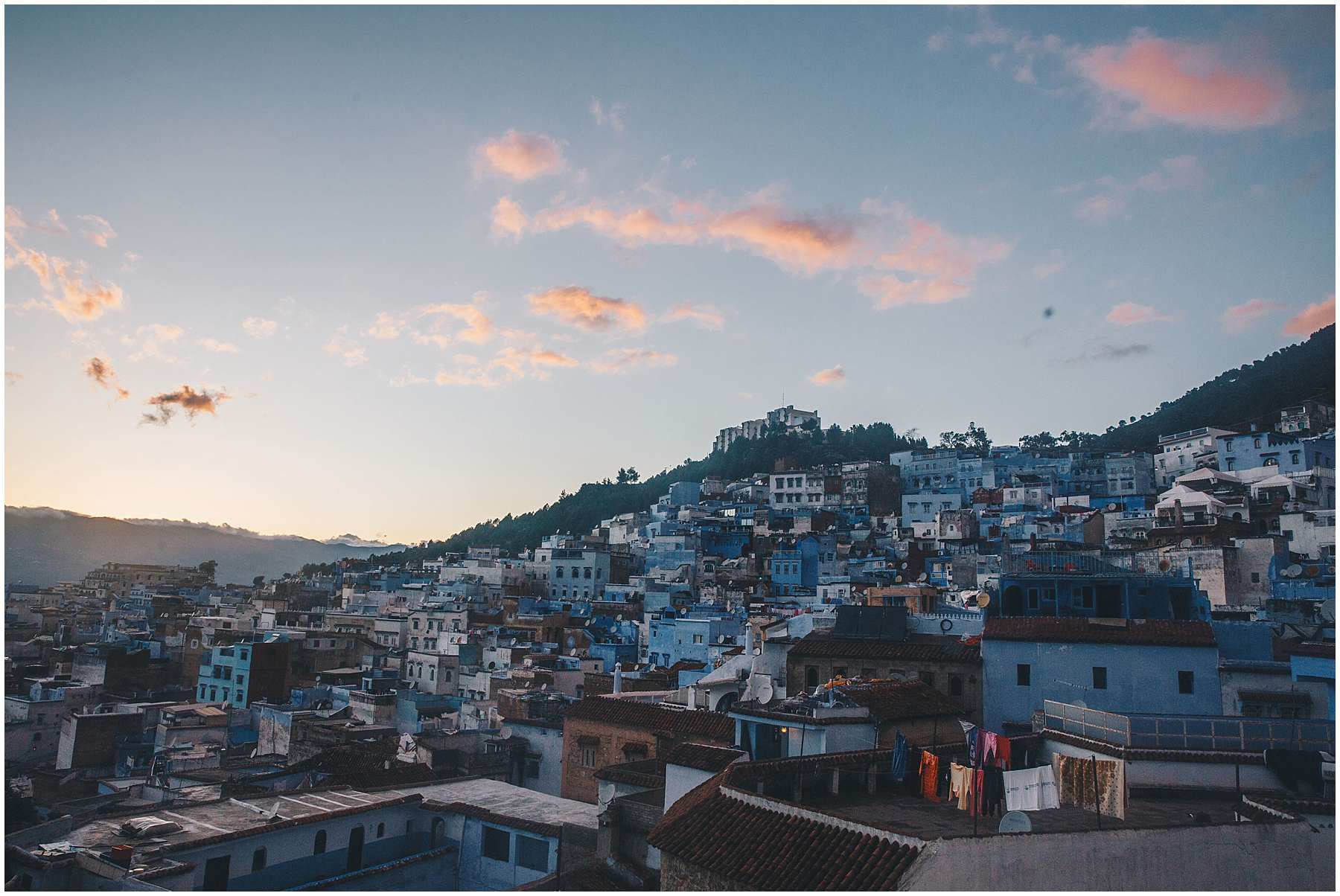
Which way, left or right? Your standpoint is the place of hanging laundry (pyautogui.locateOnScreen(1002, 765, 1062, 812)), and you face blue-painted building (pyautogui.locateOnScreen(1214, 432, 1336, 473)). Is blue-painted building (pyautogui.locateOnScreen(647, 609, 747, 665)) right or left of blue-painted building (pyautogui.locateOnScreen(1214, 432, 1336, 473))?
left

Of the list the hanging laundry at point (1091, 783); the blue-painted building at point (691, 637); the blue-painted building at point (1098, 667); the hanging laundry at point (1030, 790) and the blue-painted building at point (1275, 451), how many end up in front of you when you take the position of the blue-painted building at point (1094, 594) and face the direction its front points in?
3

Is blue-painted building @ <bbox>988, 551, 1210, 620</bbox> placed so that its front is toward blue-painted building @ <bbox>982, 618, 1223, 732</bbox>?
yes

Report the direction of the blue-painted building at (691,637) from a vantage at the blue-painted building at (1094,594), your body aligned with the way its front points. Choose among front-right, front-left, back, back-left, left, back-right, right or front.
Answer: back-right

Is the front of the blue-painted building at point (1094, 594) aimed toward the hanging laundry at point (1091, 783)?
yes

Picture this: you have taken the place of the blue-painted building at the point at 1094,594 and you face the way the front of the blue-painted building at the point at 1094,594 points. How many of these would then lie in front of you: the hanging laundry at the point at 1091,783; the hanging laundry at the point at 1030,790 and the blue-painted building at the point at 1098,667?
3

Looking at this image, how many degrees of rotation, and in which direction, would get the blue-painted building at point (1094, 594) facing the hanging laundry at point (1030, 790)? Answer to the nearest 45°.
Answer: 0° — it already faces it

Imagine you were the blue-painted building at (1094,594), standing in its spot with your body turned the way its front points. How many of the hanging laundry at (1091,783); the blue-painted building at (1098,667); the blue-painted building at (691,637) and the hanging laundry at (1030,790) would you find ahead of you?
3

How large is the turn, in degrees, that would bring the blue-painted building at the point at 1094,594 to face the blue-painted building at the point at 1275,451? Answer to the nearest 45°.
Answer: approximately 180°

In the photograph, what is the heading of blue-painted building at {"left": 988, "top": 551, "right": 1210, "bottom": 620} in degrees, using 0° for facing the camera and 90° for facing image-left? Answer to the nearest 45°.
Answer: approximately 0°
